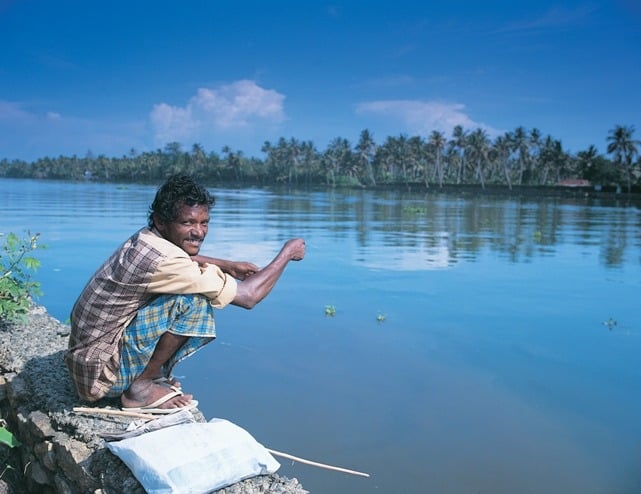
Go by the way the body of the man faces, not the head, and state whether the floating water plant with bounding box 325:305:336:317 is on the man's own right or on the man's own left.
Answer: on the man's own left

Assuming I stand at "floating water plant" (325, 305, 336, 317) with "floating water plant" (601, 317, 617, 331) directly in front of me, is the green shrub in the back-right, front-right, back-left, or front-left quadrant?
back-right

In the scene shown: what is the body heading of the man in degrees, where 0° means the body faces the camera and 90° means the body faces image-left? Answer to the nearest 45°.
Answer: approximately 270°

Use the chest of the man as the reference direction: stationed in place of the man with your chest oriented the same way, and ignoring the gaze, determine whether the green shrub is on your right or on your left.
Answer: on your left
